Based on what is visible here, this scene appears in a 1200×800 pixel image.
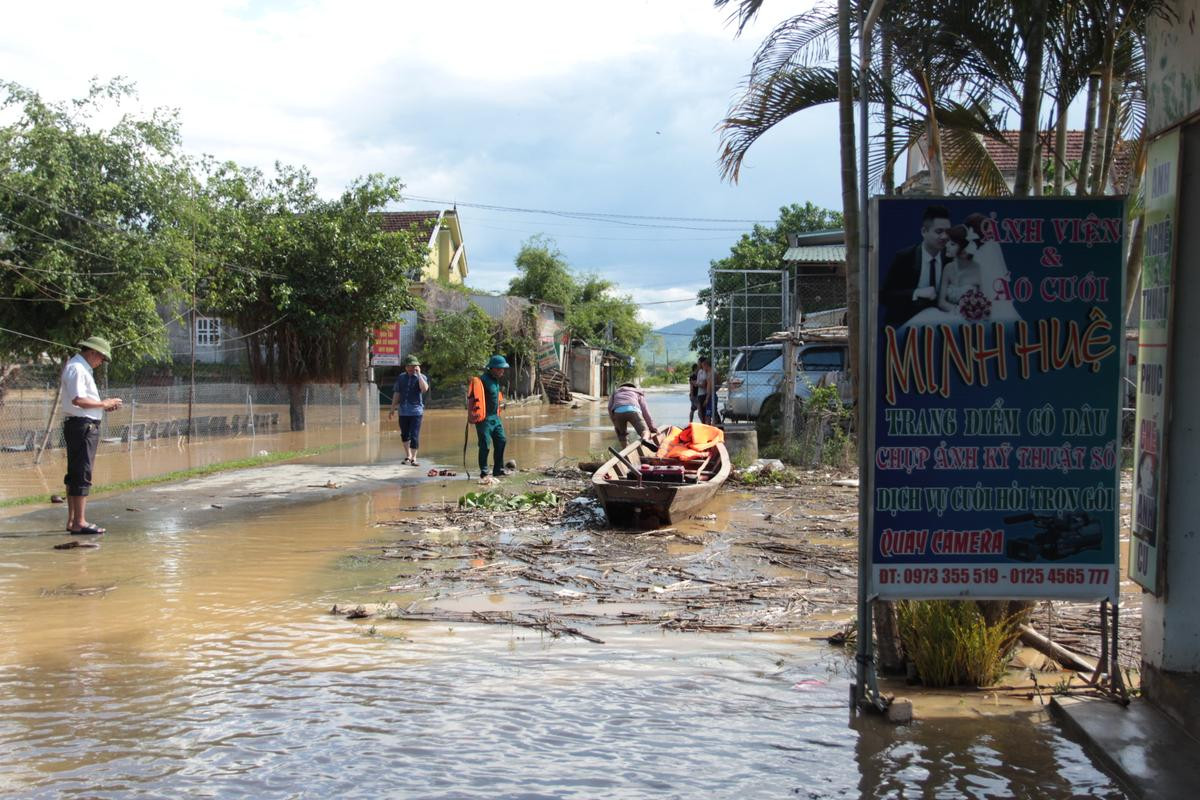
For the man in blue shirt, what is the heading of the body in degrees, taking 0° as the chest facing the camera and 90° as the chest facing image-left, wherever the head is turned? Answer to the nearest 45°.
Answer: approximately 0°

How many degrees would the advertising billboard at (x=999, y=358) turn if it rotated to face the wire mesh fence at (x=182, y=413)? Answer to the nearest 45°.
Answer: approximately 135° to its right

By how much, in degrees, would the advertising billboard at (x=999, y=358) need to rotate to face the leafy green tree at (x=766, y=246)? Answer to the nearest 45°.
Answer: approximately 180°

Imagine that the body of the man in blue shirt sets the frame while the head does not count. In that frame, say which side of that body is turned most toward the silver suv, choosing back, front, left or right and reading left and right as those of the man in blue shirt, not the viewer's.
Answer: left

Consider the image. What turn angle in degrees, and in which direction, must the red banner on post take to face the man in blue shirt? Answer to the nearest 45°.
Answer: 0° — it already faces them

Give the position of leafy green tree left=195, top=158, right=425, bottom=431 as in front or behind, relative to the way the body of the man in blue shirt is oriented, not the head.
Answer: behind
